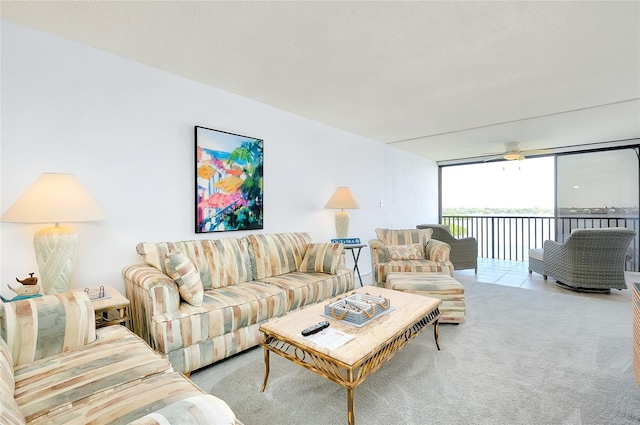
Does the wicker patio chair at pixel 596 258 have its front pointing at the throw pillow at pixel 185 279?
no

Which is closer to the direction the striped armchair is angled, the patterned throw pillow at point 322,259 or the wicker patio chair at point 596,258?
the patterned throw pillow

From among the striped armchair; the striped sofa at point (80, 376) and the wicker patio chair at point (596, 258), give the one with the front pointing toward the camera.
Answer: the striped armchair

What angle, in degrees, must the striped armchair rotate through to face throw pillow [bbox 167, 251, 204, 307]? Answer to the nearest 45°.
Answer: approximately 45° to its right

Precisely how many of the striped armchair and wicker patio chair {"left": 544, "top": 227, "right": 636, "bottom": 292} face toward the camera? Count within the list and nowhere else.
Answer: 1

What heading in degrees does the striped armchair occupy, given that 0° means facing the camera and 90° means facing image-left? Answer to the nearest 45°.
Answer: approximately 0°

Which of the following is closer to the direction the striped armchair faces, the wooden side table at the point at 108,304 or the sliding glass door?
the wooden side table

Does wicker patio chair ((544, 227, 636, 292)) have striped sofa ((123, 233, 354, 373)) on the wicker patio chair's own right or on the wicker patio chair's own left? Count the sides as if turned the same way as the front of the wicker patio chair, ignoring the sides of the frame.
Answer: on the wicker patio chair's own left

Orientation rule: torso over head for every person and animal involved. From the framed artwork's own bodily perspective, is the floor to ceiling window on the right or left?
on its left

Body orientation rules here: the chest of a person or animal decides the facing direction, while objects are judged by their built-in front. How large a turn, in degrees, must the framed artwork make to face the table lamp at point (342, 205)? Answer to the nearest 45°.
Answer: approximately 45° to its left

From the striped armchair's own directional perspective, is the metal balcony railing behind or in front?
behind

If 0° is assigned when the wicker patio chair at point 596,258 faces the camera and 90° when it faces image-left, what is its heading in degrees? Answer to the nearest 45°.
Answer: approximately 135°

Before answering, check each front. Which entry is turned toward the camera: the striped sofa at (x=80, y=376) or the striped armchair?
the striped armchair

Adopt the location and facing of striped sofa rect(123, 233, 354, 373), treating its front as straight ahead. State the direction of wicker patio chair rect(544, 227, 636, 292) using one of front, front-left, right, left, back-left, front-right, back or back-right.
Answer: front-left

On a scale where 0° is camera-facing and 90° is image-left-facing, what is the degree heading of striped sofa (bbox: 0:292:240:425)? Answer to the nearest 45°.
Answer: approximately 225°
